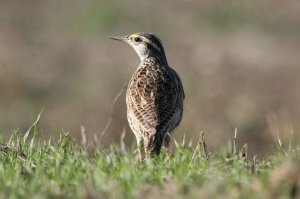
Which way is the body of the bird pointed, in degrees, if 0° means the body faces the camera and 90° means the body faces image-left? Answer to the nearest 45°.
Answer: approximately 180°
